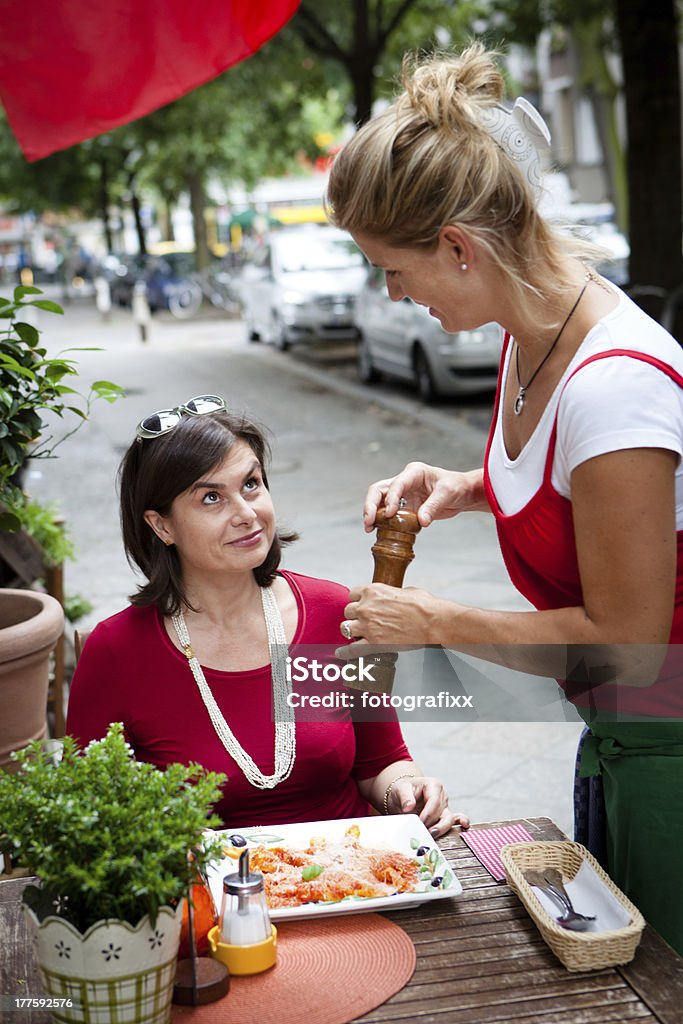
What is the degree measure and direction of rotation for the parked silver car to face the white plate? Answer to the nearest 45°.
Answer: approximately 45° to its right

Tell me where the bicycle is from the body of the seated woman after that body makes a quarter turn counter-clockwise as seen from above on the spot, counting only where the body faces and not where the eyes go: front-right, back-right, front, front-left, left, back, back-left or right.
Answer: front-left

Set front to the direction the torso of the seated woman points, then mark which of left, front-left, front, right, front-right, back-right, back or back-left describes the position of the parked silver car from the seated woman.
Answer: back-left

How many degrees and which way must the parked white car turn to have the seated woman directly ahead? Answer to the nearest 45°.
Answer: approximately 45° to its right

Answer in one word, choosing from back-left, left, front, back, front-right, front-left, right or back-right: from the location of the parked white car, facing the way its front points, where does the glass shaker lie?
front-right

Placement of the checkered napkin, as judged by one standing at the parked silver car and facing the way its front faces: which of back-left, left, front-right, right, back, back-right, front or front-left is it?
front-right

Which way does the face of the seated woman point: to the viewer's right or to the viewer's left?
to the viewer's right
